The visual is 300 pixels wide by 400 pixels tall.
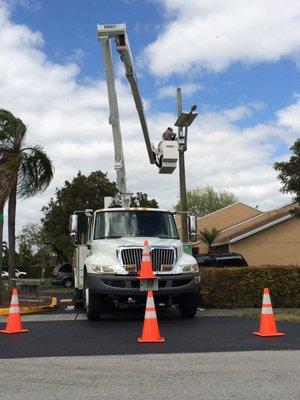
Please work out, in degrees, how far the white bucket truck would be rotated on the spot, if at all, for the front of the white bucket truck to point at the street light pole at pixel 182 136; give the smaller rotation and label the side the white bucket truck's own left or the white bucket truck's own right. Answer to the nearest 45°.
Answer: approximately 180°

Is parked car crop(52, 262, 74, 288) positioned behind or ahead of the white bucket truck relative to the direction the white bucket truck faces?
behind

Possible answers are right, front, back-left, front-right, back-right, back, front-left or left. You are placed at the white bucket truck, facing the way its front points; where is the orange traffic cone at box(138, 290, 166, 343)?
front

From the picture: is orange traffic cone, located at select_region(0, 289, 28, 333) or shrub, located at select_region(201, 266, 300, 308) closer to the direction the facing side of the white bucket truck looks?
the orange traffic cone

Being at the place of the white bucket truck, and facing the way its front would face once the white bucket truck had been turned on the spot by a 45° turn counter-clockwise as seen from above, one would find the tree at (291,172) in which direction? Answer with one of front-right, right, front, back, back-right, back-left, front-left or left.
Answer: left

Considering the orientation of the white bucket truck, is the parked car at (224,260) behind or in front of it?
behind

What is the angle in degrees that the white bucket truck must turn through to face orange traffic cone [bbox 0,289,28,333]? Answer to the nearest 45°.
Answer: approximately 45° to its right

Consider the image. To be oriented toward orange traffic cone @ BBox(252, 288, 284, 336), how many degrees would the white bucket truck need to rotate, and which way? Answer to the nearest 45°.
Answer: approximately 45° to its left

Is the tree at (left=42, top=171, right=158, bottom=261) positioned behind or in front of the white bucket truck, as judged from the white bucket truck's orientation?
behind

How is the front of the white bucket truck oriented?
toward the camera
